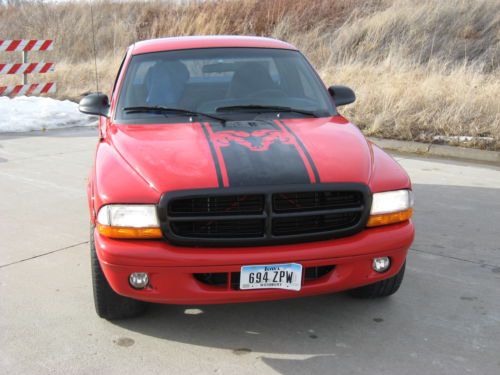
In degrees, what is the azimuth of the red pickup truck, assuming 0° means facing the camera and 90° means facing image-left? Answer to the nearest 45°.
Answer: approximately 0°
